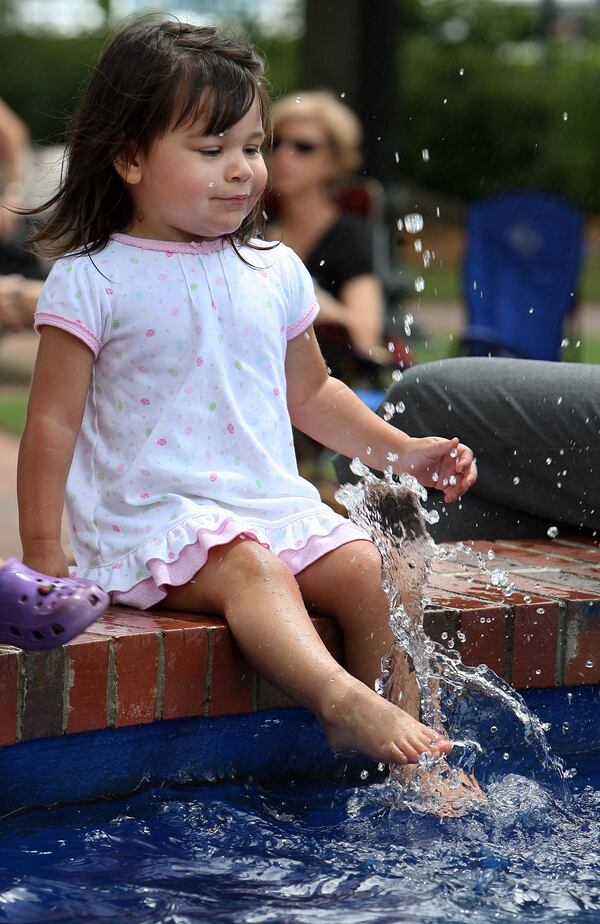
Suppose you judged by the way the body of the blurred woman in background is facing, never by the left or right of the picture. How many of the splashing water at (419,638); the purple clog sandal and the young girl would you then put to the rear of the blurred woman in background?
0

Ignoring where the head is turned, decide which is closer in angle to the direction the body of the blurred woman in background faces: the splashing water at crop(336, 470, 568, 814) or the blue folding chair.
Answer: the splashing water

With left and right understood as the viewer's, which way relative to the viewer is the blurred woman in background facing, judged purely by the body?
facing the viewer and to the left of the viewer

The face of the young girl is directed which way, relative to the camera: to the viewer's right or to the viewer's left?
to the viewer's right

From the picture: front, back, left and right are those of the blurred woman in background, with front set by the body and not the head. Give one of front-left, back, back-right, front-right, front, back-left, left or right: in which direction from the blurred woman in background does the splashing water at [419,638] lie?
front-left

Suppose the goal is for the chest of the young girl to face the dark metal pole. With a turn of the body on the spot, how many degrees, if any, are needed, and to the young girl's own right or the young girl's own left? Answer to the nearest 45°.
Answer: approximately 135° to the young girl's own left

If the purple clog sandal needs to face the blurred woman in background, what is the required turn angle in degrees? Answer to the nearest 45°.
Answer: approximately 90° to its left

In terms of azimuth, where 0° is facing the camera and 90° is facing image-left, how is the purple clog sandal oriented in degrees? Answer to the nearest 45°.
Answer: approximately 270°

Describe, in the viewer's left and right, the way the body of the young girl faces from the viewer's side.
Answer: facing the viewer and to the right of the viewer

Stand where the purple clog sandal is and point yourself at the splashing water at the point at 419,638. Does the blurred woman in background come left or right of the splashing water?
left
